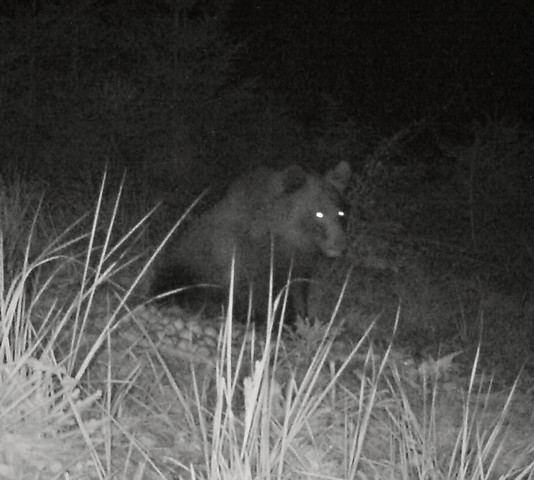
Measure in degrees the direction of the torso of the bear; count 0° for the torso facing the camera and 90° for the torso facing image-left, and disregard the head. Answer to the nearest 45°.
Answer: approximately 315°
